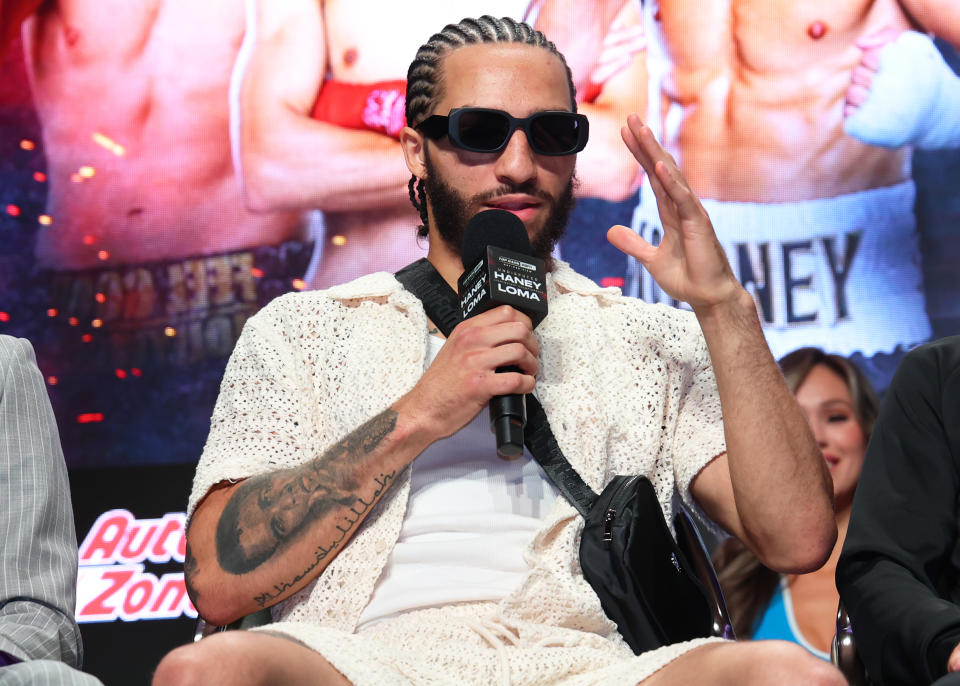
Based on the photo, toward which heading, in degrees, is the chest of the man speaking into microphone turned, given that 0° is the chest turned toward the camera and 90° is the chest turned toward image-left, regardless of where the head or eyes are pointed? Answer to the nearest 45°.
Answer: approximately 0°
